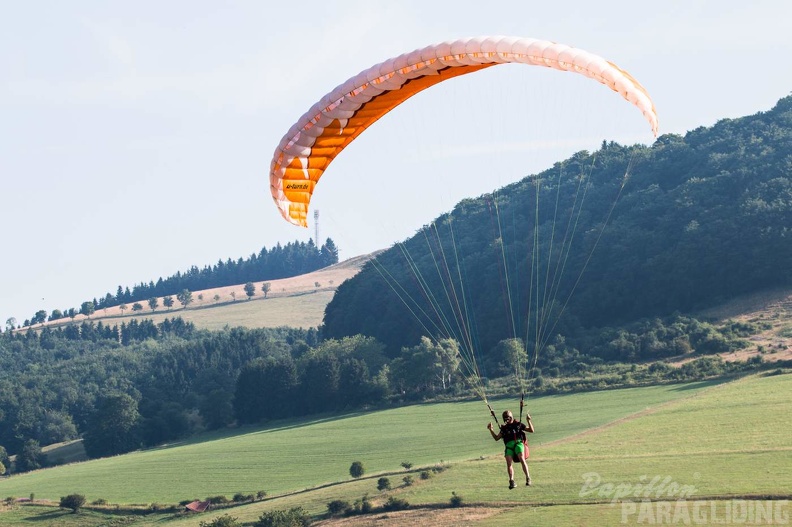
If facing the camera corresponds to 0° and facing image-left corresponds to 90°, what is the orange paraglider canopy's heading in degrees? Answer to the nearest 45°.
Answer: approximately 45°
